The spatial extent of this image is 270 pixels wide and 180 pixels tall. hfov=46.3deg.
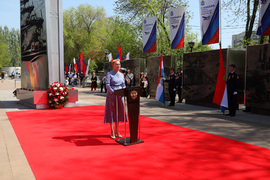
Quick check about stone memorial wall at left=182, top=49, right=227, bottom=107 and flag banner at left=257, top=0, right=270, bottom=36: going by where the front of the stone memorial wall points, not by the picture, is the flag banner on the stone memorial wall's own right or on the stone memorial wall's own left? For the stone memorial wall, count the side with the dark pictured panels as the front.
on the stone memorial wall's own left

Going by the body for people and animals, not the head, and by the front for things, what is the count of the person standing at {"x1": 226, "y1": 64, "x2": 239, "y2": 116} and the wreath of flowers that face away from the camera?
0

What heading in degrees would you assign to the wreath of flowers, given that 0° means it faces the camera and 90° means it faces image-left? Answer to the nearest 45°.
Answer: approximately 0°

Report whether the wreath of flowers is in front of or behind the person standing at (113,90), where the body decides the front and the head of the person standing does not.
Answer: behind

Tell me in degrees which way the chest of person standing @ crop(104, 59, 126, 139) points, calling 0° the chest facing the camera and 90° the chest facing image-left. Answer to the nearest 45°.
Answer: approximately 315°

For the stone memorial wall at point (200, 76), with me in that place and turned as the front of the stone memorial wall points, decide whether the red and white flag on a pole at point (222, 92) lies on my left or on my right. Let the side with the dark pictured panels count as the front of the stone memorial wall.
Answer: on my left
